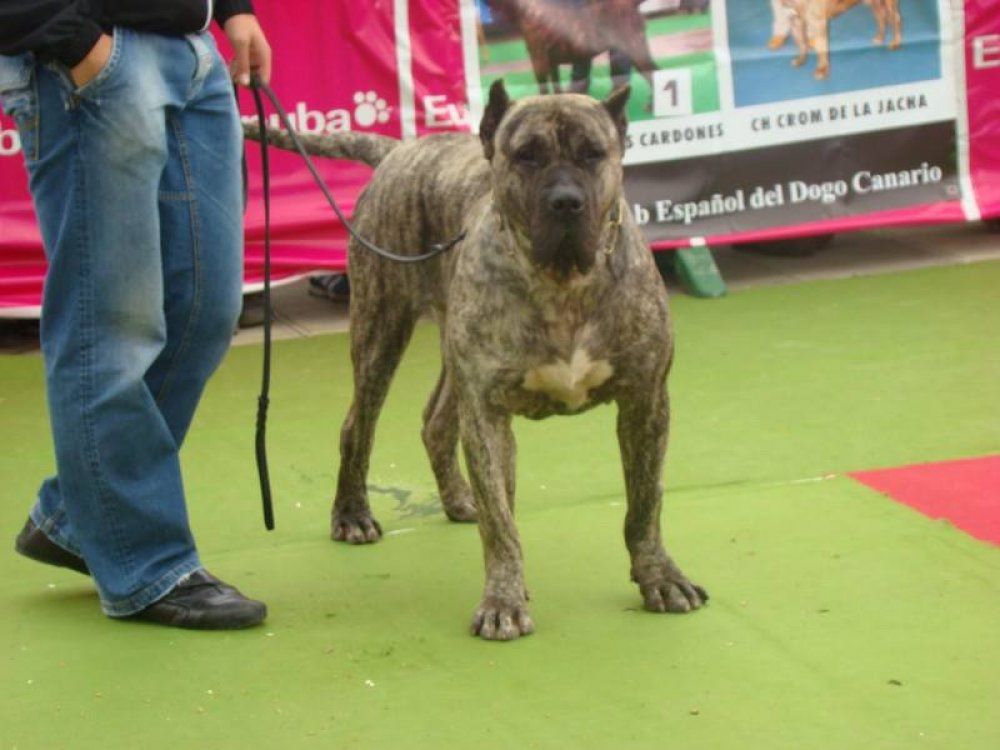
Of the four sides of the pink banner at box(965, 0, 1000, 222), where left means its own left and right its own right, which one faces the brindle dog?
front

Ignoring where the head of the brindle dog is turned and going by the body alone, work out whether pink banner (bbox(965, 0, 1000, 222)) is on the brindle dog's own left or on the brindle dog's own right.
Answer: on the brindle dog's own left

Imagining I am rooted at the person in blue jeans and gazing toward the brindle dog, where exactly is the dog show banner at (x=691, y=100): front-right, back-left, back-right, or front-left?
front-left

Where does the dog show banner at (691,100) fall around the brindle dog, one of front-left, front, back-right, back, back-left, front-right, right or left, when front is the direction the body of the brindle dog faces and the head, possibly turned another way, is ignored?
back-left

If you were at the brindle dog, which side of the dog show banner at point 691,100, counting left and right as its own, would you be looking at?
front

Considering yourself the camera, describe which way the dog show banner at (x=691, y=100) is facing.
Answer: facing the viewer
